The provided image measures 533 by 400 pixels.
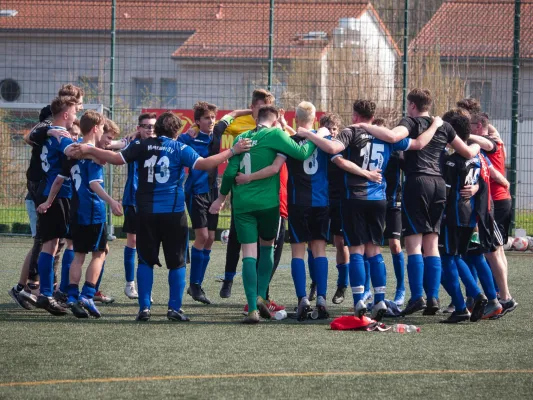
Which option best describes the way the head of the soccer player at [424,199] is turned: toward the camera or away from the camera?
away from the camera

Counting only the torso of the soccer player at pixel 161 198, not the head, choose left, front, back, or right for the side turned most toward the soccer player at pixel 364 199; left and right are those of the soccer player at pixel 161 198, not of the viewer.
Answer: right

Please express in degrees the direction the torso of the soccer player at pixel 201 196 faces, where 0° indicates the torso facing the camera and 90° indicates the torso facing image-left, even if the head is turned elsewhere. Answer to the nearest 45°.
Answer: approximately 315°

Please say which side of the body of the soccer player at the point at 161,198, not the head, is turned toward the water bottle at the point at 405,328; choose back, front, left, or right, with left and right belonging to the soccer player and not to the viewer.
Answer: right

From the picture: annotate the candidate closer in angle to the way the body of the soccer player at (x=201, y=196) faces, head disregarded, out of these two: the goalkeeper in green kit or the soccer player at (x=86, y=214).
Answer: the goalkeeper in green kit

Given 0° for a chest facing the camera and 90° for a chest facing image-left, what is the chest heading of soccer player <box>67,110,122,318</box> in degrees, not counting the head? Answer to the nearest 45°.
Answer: approximately 225°

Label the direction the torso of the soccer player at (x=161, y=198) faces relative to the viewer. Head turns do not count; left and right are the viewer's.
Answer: facing away from the viewer

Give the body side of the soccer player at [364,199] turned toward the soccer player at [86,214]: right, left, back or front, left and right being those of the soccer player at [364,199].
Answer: left

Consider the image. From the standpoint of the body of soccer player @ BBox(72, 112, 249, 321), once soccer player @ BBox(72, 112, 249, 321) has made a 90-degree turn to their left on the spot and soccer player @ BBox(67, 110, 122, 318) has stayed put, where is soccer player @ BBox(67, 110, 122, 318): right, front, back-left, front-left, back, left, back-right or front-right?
front-right

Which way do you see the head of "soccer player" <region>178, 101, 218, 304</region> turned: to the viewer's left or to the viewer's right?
to the viewer's right

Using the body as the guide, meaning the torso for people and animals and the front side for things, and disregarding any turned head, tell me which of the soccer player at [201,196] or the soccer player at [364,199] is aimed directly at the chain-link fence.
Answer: the soccer player at [364,199]

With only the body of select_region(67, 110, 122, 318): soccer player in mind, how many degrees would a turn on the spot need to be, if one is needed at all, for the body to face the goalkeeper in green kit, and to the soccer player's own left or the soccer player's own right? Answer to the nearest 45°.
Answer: approximately 45° to the soccer player's own right

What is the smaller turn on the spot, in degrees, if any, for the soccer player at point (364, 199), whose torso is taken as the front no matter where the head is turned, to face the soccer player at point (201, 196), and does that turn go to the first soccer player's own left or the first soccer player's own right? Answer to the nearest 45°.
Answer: approximately 45° to the first soccer player's own left

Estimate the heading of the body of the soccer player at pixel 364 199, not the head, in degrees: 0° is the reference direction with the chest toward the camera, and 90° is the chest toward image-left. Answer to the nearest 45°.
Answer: approximately 180°

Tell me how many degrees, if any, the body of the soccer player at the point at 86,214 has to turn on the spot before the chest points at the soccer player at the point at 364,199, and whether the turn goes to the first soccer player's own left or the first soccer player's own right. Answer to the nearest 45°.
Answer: approximately 45° to the first soccer player's own right

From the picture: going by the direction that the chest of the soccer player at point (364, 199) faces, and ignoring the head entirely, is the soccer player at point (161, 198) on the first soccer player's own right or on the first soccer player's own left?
on the first soccer player's own left
